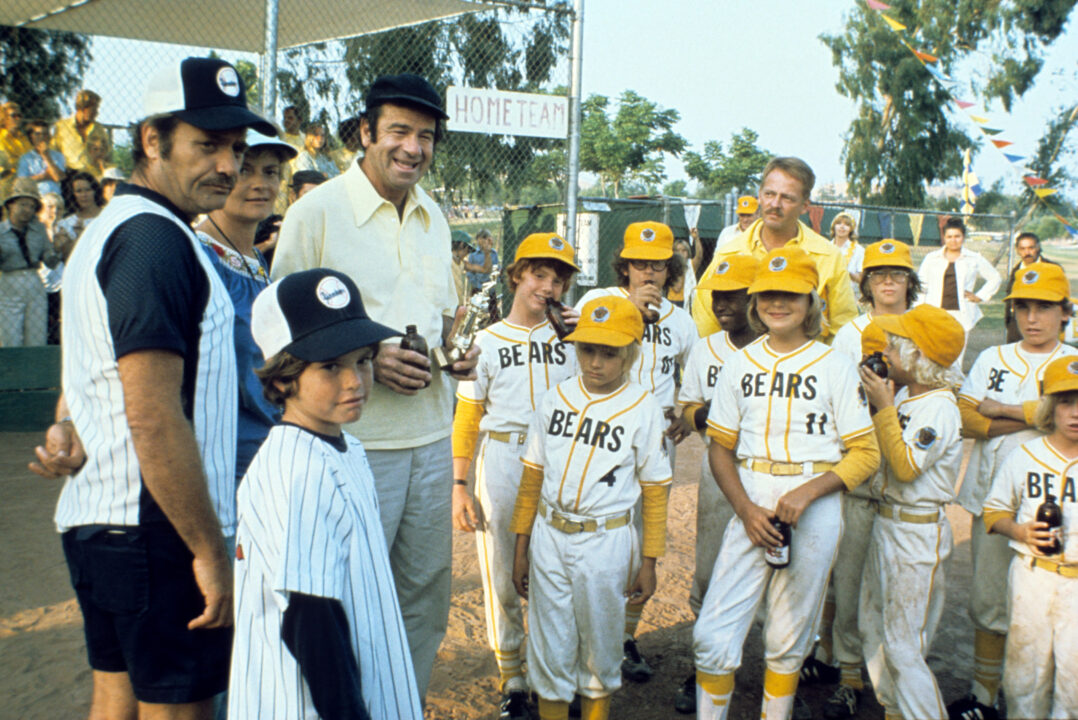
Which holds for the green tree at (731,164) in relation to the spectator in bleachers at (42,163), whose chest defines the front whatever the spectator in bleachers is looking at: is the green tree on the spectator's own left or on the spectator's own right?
on the spectator's own left

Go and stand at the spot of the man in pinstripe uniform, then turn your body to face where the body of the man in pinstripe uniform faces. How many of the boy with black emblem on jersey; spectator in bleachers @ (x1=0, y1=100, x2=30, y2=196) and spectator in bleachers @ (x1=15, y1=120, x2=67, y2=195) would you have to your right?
0

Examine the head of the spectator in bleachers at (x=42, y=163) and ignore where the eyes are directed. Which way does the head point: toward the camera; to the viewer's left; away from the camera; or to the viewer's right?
toward the camera

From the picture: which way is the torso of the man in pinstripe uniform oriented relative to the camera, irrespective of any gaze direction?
to the viewer's right

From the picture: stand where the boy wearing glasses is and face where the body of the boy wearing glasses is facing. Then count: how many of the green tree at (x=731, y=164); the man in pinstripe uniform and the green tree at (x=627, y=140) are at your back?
2

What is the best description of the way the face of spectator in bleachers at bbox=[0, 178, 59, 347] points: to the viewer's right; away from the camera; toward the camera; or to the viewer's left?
toward the camera

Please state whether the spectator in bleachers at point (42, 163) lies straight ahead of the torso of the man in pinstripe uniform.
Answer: no

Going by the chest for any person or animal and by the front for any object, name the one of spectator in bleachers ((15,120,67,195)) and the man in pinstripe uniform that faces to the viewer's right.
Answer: the man in pinstripe uniform

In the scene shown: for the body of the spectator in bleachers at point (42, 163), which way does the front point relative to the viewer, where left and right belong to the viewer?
facing the viewer

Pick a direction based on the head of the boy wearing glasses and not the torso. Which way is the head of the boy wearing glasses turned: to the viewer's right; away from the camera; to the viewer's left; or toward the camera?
toward the camera

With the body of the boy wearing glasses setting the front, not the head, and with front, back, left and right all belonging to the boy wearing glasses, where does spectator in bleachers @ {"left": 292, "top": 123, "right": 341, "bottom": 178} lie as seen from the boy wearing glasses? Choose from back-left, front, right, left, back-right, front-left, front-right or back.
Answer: back-right

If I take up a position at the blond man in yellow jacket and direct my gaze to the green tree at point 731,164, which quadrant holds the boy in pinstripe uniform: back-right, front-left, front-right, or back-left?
back-left

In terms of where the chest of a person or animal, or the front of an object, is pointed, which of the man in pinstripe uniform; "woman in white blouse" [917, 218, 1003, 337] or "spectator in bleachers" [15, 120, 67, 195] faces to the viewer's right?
the man in pinstripe uniform

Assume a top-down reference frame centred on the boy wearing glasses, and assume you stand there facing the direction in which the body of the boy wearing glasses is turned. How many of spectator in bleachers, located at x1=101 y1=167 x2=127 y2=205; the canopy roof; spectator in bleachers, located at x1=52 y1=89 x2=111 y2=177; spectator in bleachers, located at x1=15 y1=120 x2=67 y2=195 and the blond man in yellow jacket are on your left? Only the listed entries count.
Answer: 1

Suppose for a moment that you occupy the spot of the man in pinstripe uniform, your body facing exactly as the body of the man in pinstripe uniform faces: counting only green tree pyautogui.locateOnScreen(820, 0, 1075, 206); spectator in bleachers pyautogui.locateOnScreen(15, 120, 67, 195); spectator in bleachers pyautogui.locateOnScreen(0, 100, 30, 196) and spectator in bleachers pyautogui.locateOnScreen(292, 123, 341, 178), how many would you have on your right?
0

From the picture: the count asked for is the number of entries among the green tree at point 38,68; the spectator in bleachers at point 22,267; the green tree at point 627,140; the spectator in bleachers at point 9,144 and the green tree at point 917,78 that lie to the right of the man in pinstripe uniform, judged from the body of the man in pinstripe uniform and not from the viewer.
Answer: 0

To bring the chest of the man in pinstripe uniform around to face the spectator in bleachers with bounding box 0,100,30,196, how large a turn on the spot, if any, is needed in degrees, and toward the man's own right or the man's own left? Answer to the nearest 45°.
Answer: approximately 90° to the man's own left

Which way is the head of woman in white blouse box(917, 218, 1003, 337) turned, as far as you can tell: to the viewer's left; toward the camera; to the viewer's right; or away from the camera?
toward the camera

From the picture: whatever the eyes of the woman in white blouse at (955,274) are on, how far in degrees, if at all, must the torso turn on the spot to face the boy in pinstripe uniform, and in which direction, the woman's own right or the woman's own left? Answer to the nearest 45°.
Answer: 0° — they already face them

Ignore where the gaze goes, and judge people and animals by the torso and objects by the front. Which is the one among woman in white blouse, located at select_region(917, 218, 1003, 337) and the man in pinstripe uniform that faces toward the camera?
the woman in white blouse
